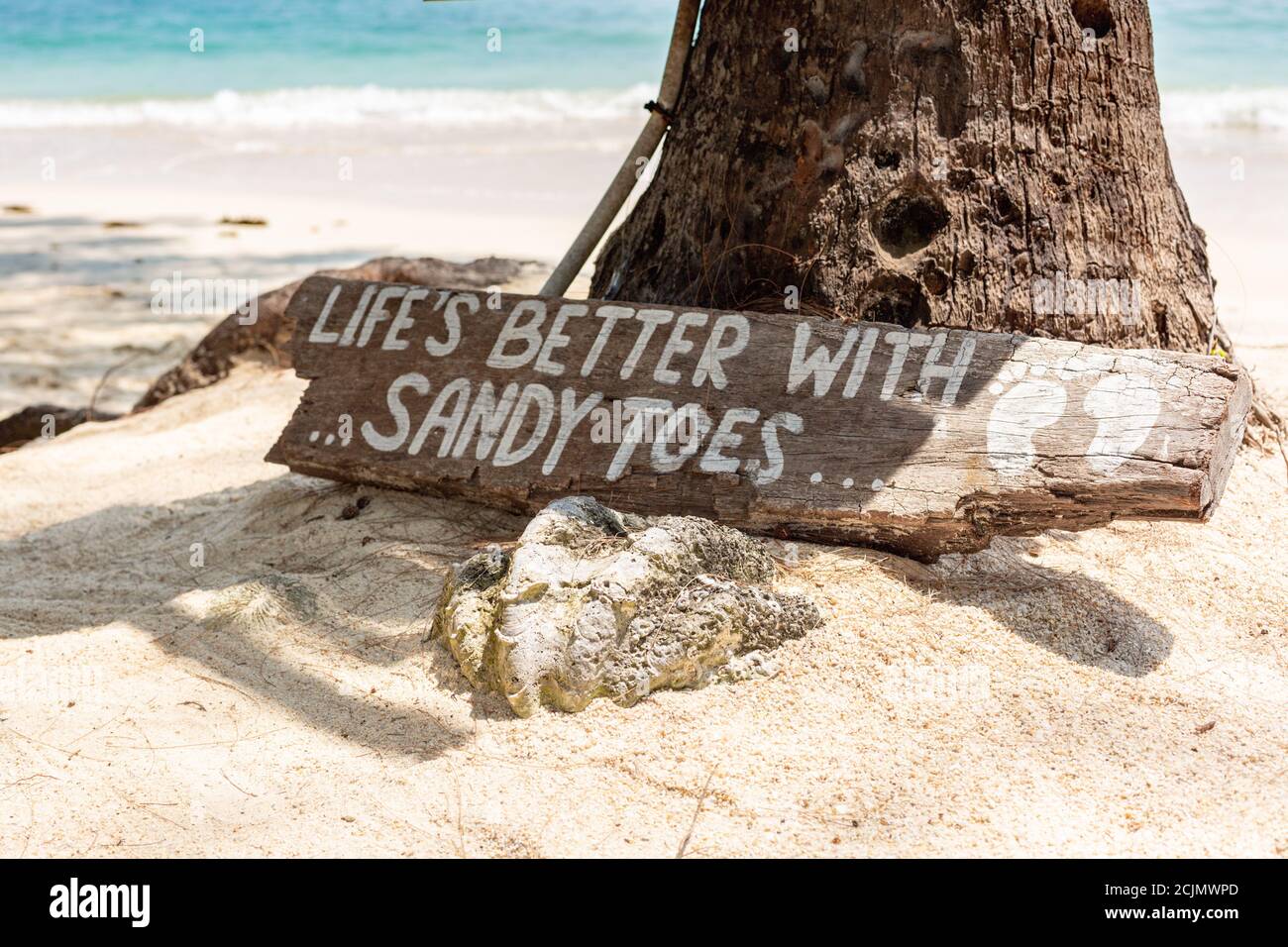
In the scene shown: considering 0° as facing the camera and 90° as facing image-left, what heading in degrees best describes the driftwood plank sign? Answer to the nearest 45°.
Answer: approximately 0°
